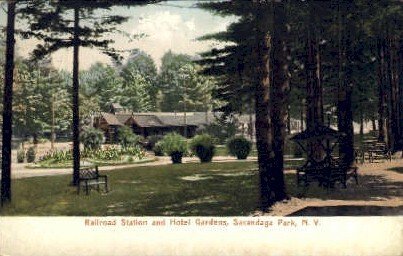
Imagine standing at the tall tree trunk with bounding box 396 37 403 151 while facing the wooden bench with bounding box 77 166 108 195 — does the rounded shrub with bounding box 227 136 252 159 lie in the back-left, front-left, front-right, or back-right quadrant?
front-right

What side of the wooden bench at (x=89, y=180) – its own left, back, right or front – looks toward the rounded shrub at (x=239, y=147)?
left

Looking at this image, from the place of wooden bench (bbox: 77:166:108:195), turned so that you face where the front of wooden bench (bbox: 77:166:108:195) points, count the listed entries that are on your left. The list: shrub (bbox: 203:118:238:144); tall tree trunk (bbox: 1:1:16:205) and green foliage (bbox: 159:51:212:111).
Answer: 2

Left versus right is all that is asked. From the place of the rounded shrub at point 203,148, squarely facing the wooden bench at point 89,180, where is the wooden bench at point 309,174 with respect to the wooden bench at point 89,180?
left

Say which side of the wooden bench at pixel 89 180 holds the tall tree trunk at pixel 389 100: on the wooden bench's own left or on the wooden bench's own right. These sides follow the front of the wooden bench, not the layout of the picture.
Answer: on the wooden bench's own left

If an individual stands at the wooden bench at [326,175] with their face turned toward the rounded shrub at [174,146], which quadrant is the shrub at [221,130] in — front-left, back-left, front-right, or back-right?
front-right

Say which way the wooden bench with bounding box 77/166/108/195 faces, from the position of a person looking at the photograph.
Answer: facing the viewer and to the right of the viewer

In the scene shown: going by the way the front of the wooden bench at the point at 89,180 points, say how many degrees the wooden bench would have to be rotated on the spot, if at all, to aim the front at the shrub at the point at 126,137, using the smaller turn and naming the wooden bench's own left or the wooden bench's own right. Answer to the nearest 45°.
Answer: approximately 135° to the wooden bench's own left

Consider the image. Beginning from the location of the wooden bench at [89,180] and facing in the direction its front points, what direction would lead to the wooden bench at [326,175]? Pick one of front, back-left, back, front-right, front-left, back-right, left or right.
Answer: front-left

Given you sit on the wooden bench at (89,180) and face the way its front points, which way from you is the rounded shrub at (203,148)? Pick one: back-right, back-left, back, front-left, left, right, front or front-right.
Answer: left

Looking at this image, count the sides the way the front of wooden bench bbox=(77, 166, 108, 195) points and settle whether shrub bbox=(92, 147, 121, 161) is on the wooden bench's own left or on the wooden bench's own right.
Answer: on the wooden bench's own left

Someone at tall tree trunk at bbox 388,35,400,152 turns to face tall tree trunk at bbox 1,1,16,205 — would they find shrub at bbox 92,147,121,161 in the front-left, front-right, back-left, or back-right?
front-right
